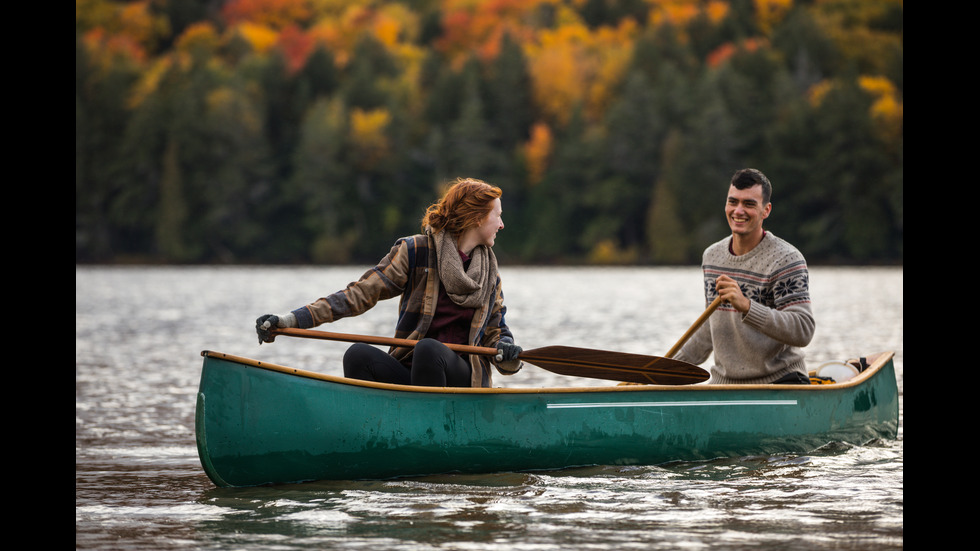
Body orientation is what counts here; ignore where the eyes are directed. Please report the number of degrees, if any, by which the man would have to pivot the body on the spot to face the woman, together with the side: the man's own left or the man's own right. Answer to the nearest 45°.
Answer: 0° — they already face them

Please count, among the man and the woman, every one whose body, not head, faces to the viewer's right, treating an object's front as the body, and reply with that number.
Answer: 0

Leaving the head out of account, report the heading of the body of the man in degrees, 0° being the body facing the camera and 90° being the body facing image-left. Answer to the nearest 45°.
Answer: approximately 45°
